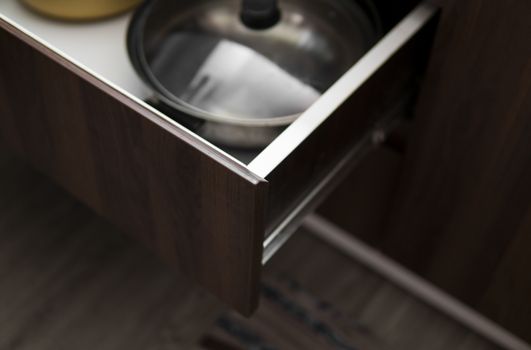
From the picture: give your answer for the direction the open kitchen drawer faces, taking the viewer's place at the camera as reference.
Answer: facing the viewer and to the left of the viewer
